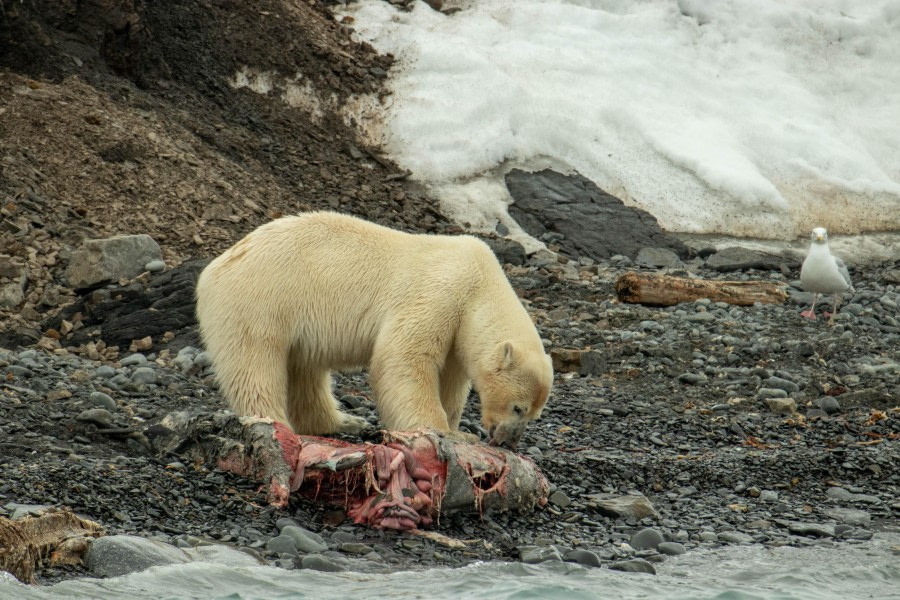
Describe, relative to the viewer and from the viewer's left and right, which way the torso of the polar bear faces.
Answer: facing to the right of the viewer

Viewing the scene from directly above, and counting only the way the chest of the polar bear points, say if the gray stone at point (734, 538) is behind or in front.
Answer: in front

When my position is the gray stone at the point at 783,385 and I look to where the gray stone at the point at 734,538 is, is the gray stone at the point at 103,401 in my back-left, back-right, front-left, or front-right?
front-right

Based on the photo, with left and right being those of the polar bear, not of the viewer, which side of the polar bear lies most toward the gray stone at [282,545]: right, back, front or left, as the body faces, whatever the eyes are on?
right

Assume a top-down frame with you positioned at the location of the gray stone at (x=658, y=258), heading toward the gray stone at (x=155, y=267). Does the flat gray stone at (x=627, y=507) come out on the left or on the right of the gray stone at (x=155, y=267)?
left

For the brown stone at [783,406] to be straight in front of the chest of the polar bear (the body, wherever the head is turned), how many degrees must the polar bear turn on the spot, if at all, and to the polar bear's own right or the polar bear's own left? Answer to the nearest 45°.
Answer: approximately 45° to the polar bear's own left

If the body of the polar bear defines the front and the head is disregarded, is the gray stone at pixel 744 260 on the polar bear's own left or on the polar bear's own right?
on the polar bear's own left

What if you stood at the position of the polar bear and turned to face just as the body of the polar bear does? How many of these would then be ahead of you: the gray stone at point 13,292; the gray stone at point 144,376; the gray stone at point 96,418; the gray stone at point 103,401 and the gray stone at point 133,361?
0

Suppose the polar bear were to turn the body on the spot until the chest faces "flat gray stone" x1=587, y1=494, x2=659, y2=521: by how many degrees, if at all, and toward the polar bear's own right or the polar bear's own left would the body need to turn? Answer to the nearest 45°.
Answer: approximately 45° to the polar bear's own right

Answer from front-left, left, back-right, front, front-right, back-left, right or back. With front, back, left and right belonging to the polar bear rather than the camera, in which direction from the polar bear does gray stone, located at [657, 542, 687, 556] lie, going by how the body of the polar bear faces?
front-right

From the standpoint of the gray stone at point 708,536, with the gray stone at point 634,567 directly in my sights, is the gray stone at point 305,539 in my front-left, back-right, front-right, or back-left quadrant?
front-right

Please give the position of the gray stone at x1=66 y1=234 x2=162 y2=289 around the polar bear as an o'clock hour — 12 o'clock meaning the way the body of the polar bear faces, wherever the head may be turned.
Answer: The gray stone is roughly at 8 o'clock from the polar bear.

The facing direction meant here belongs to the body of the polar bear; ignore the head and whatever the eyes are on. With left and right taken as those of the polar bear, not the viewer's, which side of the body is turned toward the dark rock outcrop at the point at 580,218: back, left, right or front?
left

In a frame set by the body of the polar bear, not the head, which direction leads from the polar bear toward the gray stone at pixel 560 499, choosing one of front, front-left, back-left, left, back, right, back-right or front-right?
front-right
